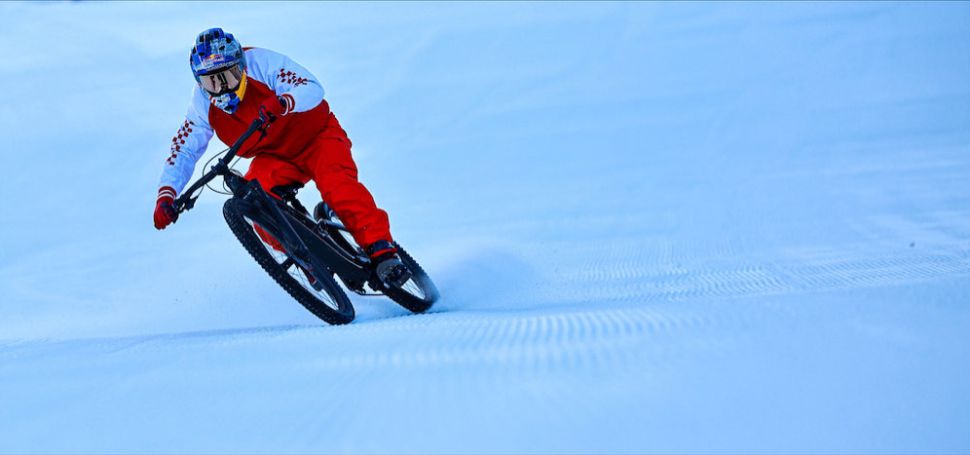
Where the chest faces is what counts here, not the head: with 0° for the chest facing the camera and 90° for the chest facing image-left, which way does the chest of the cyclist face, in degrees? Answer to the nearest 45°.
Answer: approximately 45°

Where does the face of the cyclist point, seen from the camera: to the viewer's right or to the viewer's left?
to the viewer's left
